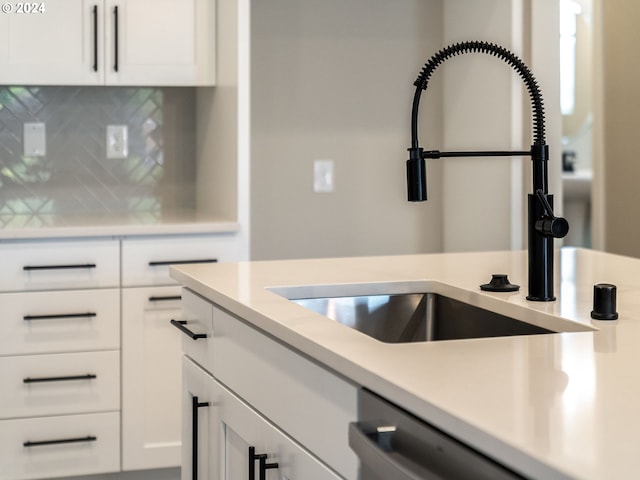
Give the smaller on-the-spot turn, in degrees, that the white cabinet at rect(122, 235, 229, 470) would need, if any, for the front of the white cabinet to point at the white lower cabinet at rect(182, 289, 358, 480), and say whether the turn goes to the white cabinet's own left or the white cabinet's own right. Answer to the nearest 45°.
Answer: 0° — it already faces it

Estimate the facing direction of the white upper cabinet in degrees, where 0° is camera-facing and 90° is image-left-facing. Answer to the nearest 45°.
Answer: approximately 0°

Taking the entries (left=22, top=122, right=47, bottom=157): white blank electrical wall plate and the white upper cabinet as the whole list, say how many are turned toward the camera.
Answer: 2
